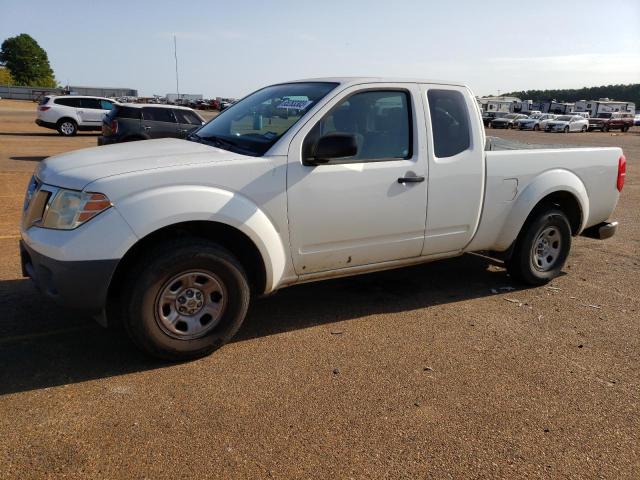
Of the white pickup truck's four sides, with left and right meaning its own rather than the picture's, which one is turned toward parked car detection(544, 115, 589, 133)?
back

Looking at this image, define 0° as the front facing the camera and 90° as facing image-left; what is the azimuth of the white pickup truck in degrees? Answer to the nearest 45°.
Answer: approximately 45°

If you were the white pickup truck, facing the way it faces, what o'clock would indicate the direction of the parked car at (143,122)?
The parked car is roughly at 4 o'clock from the white pickup truck.

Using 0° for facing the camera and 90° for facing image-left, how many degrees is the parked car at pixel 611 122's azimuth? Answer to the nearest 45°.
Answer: approximately 45°

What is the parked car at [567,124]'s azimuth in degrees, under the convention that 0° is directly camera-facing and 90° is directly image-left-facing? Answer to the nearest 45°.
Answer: approximately 45°
